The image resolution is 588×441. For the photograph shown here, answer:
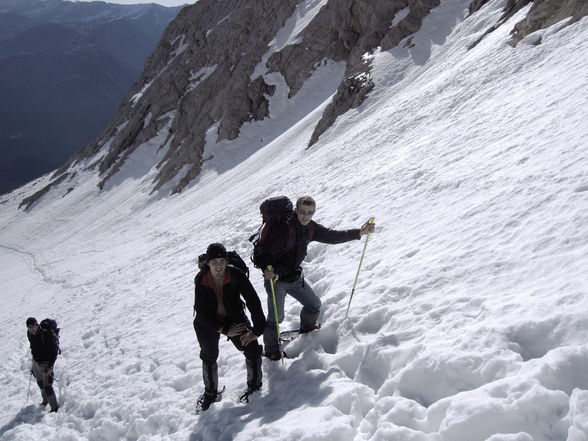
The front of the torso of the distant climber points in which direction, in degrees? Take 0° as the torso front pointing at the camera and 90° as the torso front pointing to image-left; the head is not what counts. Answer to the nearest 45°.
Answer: approximately 45°

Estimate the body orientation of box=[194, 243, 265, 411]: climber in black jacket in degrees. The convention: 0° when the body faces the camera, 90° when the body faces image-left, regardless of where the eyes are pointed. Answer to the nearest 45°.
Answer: approximately 0°

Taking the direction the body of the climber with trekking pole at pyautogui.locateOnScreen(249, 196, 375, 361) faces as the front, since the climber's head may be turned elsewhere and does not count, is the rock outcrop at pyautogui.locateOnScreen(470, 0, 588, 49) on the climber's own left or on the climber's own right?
on the climber's own left

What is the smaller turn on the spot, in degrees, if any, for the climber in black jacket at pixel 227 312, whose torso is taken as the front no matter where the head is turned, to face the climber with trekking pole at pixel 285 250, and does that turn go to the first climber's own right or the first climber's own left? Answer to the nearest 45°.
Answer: approximately 90° to the first climber's own left

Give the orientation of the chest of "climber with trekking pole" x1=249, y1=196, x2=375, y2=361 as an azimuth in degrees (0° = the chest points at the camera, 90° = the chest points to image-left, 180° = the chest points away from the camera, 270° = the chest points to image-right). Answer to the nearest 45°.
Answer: approximately 315°

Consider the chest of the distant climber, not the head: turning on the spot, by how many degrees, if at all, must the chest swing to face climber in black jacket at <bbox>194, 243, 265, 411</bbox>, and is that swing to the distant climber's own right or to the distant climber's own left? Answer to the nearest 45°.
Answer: approximately 45° to the distant climber's own left
